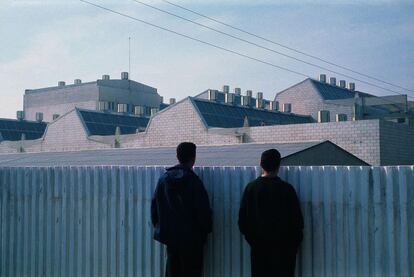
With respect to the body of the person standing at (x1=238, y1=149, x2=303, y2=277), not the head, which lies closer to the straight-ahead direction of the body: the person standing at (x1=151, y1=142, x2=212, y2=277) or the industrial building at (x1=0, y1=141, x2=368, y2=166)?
the industrial building

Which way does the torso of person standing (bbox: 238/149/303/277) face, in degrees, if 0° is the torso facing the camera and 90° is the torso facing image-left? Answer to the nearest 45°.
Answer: approximately 180°

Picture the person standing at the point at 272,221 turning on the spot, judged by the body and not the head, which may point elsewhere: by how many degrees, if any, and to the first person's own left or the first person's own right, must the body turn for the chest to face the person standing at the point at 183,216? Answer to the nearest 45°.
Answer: approximately 90° to the first person's own left

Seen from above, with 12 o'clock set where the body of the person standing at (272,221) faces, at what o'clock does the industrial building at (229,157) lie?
The industrial building is roughly at 12 o'clock from the person standing.

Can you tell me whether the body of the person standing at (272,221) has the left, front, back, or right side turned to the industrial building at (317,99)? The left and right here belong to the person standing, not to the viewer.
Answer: front

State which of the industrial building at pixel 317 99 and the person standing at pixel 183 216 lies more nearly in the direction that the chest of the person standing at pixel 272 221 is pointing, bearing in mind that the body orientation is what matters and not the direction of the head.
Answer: the industrial building

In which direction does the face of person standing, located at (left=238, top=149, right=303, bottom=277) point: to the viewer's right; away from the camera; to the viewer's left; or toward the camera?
away from the camera
